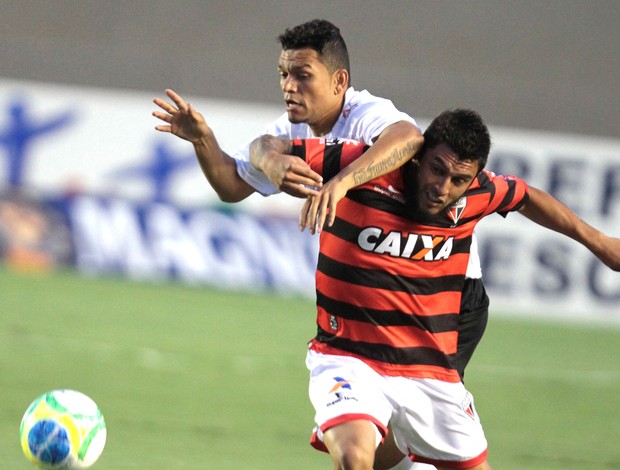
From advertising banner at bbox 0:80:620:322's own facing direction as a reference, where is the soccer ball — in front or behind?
in front

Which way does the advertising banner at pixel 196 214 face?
toward the camera

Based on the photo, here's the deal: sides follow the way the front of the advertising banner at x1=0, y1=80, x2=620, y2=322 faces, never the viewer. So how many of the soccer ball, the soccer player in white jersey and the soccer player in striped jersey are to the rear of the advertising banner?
0

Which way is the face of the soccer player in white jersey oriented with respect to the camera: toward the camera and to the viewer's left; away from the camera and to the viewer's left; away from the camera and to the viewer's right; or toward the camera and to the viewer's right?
toward the camera and to the viewer's left

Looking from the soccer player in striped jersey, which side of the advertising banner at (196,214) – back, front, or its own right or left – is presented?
front

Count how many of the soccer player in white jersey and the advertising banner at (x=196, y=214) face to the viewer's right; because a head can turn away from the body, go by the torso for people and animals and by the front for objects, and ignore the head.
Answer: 0

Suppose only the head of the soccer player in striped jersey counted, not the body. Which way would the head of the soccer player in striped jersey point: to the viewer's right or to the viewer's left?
to the viewer's left

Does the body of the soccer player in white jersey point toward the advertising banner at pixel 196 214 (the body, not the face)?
no

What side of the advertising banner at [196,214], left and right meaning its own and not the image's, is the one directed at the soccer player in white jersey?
front
